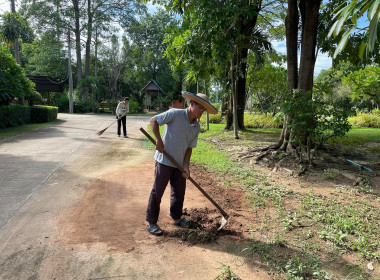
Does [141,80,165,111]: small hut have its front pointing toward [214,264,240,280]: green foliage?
yes

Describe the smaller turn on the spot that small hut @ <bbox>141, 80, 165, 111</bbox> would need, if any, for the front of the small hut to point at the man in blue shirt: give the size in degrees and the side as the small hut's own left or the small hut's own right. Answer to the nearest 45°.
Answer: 0° — it already faces them

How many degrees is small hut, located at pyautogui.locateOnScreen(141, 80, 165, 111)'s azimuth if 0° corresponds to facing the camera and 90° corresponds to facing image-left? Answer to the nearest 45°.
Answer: approximately 0°

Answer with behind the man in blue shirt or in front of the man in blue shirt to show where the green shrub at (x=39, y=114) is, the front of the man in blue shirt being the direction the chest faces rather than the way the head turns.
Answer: behind

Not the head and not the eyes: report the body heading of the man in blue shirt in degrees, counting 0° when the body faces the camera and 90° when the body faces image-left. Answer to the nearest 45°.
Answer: approximately 315°

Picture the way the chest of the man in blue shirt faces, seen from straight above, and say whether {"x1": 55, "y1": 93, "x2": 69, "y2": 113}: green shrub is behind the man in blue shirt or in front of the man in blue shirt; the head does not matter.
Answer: behind

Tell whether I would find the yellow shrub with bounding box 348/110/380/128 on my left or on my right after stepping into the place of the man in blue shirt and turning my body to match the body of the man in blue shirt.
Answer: on my left
